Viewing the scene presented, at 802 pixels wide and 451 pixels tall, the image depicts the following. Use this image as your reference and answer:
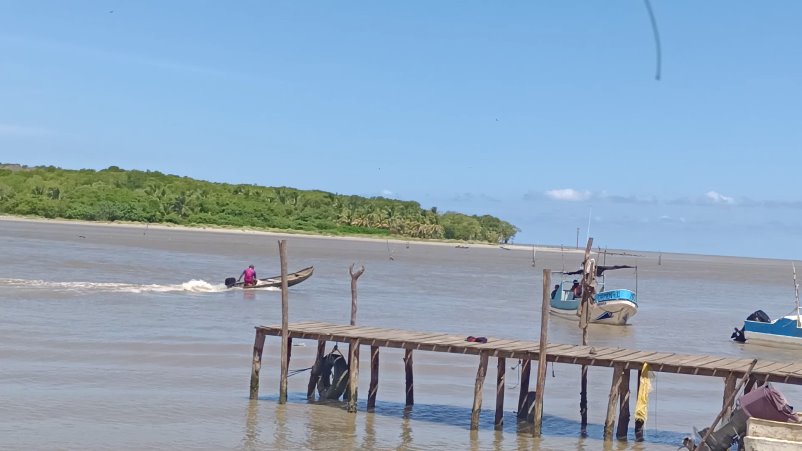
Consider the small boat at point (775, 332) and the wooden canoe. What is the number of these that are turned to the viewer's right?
2

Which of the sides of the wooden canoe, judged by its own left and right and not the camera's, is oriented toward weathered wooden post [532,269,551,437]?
right

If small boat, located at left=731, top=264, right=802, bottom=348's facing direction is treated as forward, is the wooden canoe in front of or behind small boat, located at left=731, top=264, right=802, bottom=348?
behind

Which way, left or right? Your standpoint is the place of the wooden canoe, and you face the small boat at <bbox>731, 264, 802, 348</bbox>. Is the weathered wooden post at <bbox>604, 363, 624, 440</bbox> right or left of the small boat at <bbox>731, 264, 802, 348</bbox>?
right

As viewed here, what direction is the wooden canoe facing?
to the viewer's right

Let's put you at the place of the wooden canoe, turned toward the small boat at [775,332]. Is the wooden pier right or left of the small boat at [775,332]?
right

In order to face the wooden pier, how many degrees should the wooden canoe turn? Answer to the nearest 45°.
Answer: approximately 90° to its right

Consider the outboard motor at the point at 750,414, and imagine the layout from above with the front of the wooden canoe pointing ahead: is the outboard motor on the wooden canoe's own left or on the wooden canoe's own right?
on the wooden canoe's own right

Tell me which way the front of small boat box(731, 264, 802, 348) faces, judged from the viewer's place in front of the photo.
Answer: facing to the right of the viewer

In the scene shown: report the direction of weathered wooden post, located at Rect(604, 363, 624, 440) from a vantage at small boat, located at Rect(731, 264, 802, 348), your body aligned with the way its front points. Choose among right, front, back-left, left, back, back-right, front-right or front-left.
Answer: right
